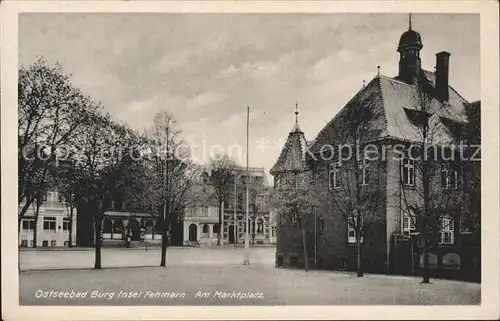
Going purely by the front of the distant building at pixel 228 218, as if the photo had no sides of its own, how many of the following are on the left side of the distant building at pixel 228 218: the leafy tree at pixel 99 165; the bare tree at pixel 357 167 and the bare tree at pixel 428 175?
2

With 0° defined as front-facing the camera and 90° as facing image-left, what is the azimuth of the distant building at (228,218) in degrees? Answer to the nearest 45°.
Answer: approximately 0°
